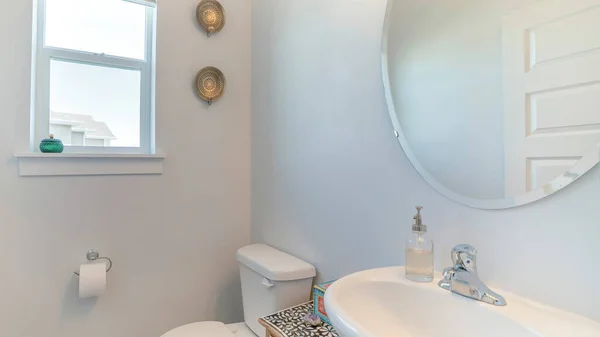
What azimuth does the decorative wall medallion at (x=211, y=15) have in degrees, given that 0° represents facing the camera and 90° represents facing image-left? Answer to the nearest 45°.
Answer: approximately 0°

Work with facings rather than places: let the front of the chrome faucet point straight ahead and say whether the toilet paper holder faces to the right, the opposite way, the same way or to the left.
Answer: to the left

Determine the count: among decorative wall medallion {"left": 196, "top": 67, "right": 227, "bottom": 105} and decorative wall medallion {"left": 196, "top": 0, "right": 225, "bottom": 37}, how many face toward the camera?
2

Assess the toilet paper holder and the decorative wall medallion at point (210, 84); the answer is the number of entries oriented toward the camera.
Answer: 2

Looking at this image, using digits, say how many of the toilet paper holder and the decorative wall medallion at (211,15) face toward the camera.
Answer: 2

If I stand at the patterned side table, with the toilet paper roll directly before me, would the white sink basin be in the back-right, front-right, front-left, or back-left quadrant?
back-left

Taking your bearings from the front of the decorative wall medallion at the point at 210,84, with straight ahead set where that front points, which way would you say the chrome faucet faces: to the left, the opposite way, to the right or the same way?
to the right

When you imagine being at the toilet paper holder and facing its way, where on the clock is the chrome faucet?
The chrome faucet is roughly at 11 o'clock from the toilet paper holder.
